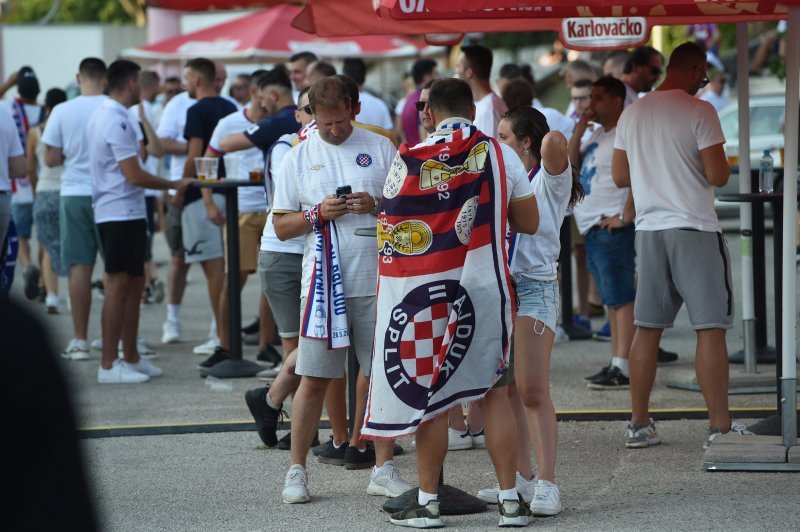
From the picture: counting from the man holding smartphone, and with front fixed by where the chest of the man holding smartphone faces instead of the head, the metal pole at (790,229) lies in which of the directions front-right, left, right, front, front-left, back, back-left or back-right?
left

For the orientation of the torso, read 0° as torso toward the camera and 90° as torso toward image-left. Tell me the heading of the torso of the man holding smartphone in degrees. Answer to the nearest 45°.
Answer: approximately 0°

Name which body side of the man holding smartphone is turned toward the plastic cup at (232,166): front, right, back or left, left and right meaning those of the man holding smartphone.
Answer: back

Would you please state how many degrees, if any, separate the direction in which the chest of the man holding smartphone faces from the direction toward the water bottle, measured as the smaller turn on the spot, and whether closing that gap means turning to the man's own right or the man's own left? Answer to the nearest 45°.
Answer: approximately 135° to the man's own left

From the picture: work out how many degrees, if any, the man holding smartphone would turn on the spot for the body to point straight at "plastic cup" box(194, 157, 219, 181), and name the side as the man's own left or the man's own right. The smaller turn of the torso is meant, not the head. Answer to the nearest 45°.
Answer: approximately 180°

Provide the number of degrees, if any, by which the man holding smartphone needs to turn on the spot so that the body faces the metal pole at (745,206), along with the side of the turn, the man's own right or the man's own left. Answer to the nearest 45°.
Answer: approximately 135° to the man's own left

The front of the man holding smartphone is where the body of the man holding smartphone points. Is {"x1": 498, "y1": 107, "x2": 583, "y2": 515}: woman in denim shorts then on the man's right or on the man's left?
on the man's left

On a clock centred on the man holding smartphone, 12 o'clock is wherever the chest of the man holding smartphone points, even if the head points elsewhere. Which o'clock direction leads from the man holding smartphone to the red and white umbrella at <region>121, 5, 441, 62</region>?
The red and white umbrella is roughly at 6 o'clock from the man holding smartphone.

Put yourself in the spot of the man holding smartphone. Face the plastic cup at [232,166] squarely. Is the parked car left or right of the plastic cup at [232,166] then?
right
